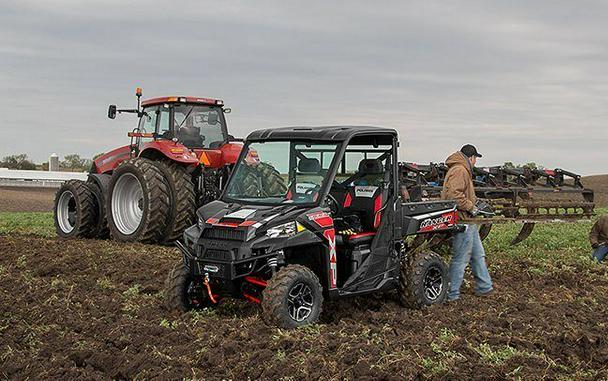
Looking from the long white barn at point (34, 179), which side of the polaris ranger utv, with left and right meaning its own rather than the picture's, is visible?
right

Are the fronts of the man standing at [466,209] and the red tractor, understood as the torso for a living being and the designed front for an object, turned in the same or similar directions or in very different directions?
very different directions

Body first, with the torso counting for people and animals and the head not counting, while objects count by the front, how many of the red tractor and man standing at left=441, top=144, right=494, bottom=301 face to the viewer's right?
1
